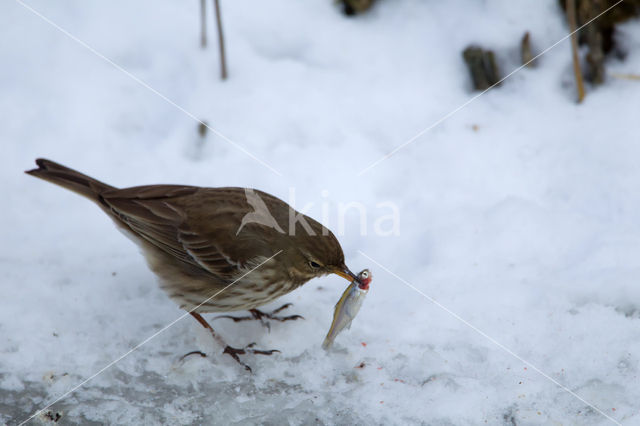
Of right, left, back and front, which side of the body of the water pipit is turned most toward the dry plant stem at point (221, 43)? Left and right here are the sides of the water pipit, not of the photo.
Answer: left

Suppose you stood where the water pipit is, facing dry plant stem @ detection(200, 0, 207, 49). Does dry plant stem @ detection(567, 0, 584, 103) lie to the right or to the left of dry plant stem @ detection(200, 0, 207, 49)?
right

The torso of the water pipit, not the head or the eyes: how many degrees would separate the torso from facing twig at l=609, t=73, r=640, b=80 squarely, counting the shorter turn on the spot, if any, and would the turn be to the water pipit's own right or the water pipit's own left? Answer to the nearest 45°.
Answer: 0° — it already faces it

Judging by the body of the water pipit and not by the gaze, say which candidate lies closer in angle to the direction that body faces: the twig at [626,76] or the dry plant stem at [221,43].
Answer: the twig

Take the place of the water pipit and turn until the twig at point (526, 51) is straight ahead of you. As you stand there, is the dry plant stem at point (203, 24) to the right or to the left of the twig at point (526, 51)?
left

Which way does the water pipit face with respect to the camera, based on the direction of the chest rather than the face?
to the viewer's right

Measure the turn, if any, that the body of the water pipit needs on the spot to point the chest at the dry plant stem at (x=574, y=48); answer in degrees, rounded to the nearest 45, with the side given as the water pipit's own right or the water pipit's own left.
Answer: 0° — it already faces it

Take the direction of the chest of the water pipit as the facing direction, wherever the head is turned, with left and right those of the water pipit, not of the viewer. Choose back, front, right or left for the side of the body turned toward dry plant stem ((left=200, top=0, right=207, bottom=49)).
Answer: left

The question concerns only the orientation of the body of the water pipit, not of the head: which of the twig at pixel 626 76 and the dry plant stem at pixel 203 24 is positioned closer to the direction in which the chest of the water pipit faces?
the twig

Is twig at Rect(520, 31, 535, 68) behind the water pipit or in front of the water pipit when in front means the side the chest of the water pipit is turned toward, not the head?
in front

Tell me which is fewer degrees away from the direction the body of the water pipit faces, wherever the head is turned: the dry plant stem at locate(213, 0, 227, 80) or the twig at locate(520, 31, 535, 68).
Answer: the twig
